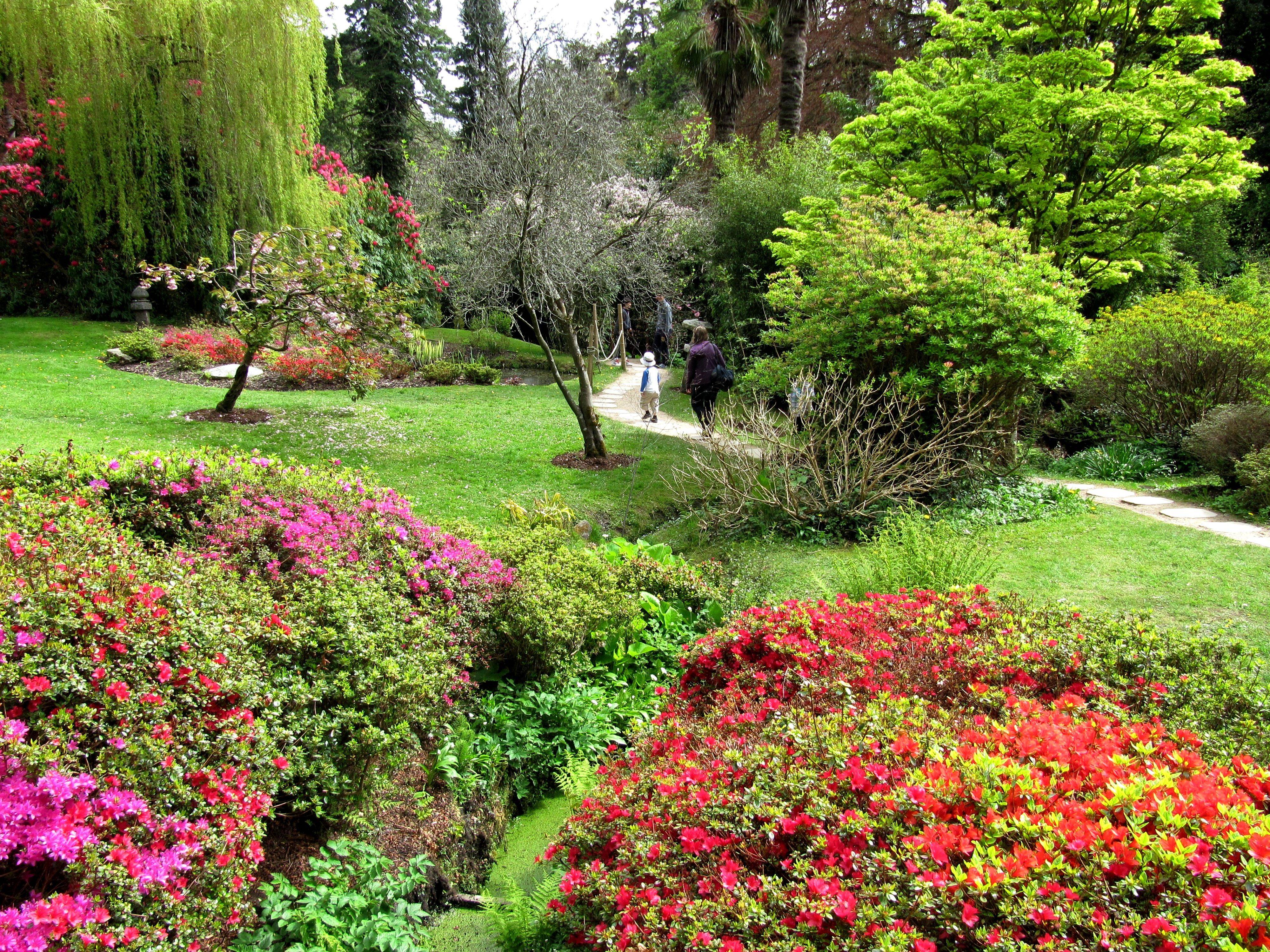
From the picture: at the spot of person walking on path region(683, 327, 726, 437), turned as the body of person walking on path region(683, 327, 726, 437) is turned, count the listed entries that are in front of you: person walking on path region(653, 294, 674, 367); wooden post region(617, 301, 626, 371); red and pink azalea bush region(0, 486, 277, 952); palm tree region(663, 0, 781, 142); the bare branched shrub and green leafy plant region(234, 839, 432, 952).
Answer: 3

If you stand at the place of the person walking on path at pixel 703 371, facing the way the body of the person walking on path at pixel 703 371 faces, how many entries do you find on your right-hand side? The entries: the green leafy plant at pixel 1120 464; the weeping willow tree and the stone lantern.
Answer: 1

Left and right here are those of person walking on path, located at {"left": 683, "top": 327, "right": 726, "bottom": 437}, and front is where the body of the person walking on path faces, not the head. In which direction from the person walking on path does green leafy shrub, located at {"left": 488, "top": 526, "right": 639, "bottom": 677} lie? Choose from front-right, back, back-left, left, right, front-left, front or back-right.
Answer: back

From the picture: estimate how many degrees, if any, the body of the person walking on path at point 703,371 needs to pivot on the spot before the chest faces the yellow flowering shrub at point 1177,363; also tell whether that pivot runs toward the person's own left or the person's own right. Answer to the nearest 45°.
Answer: approximately 90° to the person's own right

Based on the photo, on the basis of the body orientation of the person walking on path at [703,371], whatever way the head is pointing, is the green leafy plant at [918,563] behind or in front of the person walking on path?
behind

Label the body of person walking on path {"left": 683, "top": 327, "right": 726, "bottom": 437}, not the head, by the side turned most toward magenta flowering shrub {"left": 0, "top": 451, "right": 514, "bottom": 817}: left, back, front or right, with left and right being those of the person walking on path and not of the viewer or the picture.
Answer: back

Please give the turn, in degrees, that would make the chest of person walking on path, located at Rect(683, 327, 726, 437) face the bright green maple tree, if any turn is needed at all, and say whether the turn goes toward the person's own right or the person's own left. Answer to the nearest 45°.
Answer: approximately 45° to the person's own right

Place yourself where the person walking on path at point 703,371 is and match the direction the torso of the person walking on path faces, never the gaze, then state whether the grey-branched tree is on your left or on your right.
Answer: on your left

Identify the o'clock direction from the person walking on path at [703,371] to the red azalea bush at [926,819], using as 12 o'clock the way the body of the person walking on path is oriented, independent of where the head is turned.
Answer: The red azalea bush is roughly at 6 o'clock from the person walking on path.

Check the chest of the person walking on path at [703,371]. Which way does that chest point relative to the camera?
away from the camera

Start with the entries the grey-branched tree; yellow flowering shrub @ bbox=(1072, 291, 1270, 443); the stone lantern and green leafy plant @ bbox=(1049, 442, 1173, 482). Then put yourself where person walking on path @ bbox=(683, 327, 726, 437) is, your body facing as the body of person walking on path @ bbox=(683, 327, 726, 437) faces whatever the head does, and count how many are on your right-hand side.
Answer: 2

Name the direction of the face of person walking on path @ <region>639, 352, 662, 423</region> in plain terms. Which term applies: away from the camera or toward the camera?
away from the camera

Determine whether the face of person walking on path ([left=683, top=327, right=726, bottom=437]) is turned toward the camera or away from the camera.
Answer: away from the camera

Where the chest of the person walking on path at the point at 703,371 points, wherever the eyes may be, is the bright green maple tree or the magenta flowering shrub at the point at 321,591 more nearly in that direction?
the bright green maple tree

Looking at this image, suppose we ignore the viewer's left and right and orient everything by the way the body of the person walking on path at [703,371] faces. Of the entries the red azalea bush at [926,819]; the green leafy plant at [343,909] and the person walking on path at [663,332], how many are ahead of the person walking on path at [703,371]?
1

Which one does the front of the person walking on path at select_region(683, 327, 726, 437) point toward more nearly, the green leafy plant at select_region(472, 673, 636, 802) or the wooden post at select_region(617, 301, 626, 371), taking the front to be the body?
the wooden post

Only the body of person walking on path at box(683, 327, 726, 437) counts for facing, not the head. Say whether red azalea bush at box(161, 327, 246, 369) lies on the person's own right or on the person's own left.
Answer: on the person's own left

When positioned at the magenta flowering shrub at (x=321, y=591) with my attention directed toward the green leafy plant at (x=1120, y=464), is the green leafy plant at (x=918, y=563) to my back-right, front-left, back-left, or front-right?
front-right
